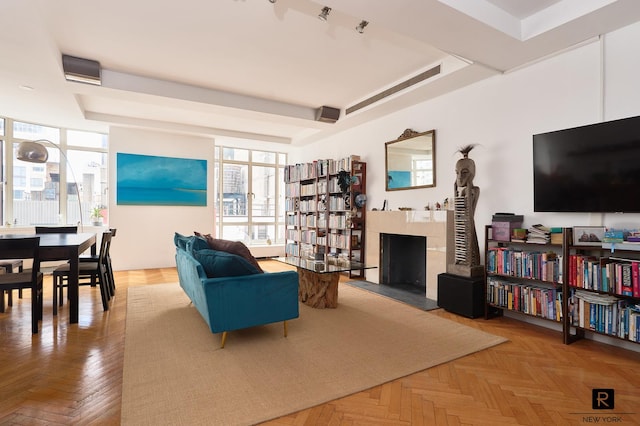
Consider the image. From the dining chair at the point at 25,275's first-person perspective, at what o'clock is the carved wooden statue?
The carved wooden statue is roughly at 4 o'clock from the dining chair.

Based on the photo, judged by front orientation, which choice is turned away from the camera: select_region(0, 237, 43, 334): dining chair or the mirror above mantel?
the dining chair

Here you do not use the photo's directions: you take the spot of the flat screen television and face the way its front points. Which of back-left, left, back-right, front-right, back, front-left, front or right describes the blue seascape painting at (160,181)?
front-right

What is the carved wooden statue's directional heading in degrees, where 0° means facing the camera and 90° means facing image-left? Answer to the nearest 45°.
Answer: approximately 45°

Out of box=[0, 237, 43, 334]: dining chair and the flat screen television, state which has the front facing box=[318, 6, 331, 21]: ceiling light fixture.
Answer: the flat screen television

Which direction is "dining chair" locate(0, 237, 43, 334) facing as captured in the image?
away from the camera

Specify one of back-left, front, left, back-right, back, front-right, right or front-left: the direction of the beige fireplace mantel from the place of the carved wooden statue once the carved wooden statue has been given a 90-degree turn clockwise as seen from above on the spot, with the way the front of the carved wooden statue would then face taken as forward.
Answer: front

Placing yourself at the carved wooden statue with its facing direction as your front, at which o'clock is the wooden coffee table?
The wooden coffee table is roughly at 1 o'clock from the carved wooden statue.

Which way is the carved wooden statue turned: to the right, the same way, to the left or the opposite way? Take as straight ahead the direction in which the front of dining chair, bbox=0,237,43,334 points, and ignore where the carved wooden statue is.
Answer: to the left

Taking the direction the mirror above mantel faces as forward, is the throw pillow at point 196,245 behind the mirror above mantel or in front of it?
in front

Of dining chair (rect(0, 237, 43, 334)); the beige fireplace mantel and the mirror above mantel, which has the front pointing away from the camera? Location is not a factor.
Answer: the dining chair

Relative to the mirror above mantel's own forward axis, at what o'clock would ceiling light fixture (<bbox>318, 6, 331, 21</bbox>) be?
The ceiling light fixture is roughly at 11 o'clock from the mirror above mantel.

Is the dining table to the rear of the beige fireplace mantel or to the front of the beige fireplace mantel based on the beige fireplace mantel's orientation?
to the front

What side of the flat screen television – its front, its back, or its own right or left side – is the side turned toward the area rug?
front

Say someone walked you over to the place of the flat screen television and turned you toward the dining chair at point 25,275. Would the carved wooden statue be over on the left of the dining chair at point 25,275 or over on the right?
right

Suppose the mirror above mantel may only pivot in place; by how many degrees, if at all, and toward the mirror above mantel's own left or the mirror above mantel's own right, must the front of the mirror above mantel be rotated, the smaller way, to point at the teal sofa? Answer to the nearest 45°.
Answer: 0° — it already faces it
